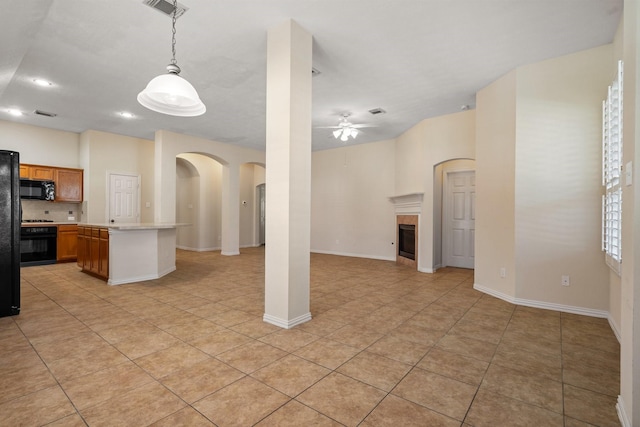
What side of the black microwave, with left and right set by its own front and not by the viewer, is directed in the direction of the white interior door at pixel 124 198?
left

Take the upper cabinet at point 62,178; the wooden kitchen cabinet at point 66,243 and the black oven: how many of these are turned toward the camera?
3

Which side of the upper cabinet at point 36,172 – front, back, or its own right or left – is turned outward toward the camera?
front

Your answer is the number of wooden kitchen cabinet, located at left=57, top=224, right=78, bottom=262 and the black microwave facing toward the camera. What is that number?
2

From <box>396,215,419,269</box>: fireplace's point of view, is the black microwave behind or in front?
in front

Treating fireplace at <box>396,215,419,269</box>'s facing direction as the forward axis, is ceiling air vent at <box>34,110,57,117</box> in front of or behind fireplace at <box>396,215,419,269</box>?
in front

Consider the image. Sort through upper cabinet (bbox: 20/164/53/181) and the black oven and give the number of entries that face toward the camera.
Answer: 2

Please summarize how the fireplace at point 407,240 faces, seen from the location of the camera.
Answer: facing the viewer and to the left of the viewer

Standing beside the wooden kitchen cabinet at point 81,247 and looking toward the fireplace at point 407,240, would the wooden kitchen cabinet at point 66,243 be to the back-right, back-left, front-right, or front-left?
back-left

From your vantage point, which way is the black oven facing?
toward the camera

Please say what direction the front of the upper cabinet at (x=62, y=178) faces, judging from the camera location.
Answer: facing the viewer
